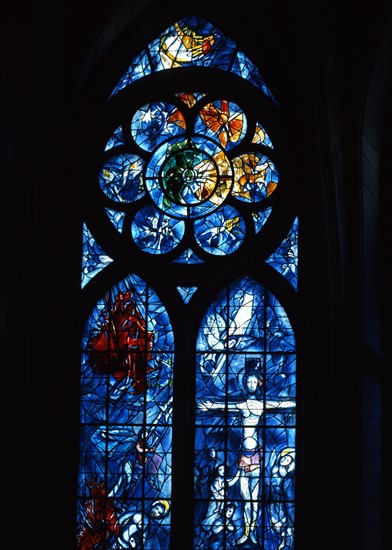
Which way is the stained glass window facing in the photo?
toward the camera
